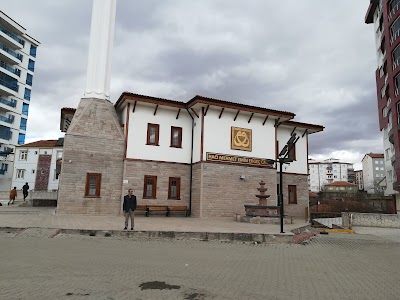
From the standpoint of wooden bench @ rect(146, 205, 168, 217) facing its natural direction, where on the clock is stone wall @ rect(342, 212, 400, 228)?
The stone wall is roughly at 9 o'clock from the wooden bench.

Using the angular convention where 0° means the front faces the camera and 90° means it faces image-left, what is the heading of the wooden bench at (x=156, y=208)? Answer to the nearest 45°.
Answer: approximately 0°

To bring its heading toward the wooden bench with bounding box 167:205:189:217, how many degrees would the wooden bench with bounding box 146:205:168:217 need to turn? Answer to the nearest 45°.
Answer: approximately 90° to its left

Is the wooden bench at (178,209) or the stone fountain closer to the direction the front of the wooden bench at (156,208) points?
the stone fountain

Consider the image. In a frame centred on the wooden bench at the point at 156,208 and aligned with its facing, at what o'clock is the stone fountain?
The stone fountain is roughly at 10 o'clock from the wooden bench.
